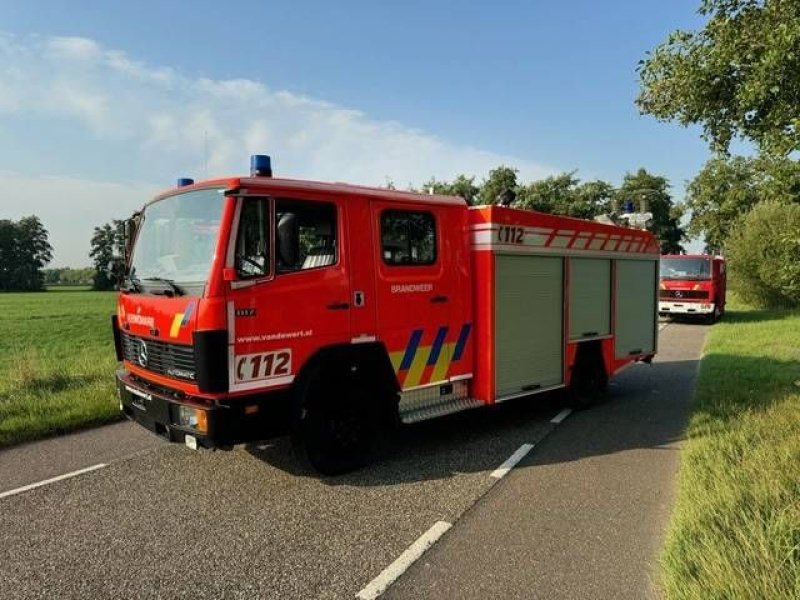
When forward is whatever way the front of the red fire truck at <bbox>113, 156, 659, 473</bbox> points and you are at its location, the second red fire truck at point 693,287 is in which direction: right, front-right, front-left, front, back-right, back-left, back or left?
back

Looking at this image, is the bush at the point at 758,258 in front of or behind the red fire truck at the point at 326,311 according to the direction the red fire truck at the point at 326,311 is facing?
behind

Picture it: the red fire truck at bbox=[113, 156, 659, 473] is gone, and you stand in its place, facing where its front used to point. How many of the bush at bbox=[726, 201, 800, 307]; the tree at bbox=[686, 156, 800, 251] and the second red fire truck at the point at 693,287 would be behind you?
3

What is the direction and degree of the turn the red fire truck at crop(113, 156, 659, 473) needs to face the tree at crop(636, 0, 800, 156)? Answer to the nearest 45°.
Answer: approximately 180°

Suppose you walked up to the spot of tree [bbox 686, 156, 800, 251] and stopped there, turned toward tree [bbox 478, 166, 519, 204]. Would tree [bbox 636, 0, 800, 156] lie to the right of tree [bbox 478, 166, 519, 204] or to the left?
left

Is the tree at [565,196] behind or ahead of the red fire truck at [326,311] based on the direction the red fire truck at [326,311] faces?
behind

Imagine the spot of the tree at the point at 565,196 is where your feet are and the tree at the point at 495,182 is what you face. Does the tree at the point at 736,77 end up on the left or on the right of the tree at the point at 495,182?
left

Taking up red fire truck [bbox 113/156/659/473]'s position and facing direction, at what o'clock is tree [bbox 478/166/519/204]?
The tree is roughly at 5 o'clock from the red fire truck.

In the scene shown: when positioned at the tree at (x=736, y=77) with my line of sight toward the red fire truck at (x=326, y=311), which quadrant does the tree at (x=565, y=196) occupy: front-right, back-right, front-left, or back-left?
back-right

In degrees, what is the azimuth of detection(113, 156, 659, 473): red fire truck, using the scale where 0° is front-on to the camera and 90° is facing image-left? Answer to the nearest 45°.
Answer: approximately 45°
